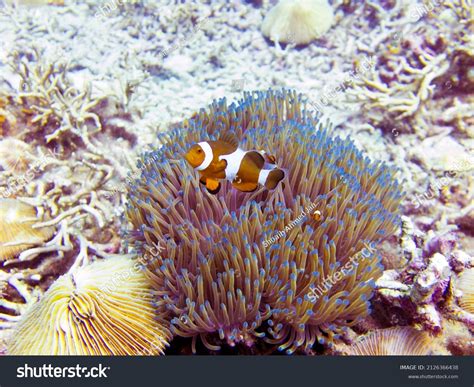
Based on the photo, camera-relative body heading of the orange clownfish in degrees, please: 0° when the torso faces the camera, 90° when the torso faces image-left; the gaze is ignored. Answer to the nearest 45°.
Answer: approximately 90°

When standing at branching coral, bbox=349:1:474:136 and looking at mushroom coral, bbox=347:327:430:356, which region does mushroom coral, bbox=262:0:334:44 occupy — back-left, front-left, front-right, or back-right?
back-right

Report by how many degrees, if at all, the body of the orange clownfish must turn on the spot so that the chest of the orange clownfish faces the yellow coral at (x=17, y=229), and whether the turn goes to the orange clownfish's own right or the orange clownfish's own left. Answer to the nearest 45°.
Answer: approximately 45° to the orange clownfish's own right

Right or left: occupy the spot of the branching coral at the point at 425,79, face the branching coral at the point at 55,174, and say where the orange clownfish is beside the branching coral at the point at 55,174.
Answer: left

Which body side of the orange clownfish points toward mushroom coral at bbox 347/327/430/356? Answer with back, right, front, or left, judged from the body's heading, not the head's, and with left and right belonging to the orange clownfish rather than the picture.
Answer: back
